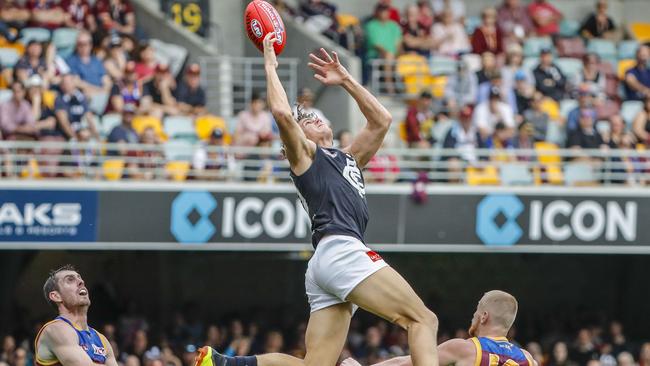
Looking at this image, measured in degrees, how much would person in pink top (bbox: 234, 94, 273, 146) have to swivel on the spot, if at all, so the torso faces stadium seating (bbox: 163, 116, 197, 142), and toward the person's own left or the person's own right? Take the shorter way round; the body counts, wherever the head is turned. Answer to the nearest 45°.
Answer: approximately 90° to the person's own right

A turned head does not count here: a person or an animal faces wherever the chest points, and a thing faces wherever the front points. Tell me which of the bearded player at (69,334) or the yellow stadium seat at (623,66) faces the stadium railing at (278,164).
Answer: the yellow stadium seat

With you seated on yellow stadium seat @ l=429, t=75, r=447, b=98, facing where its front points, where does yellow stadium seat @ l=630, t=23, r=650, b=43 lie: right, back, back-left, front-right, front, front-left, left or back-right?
back-left

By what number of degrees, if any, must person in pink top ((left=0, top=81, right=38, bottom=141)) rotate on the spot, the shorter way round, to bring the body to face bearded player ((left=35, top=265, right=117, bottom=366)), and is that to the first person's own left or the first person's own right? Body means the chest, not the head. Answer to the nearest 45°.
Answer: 0° — they already face them

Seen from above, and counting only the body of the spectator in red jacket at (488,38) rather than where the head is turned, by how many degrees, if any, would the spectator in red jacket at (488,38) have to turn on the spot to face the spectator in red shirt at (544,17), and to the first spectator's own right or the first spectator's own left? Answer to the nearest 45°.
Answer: approximately 135° to the first spectator's own left

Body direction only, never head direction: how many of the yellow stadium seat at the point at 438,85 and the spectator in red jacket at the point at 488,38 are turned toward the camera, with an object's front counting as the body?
2
